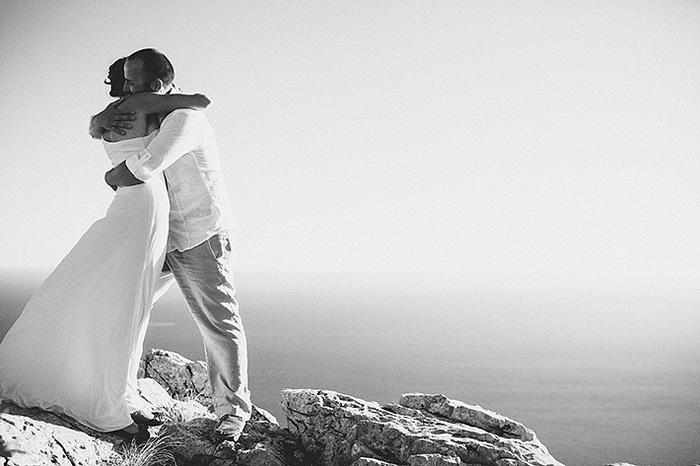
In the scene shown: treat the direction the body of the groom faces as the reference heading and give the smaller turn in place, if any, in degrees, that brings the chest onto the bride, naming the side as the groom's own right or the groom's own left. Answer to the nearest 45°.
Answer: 0° — they already face them

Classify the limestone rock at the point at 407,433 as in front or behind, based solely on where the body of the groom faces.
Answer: behind

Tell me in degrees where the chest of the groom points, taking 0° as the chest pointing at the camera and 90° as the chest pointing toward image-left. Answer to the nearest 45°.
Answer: approximately 90°
